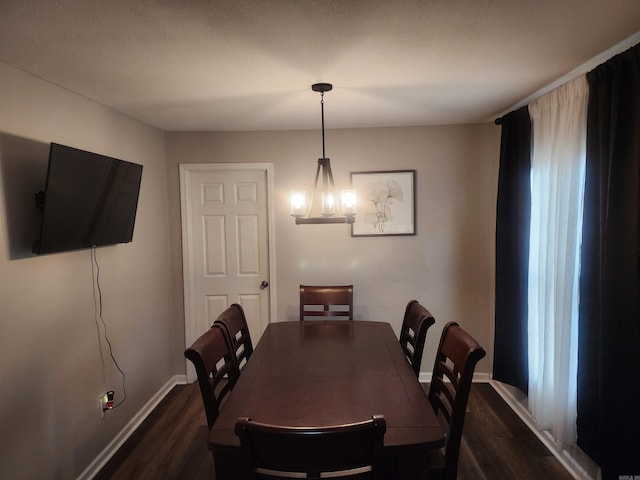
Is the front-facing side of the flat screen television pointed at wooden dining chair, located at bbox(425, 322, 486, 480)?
yes

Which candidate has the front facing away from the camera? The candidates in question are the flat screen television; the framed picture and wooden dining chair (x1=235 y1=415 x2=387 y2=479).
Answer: the wooden dining chair

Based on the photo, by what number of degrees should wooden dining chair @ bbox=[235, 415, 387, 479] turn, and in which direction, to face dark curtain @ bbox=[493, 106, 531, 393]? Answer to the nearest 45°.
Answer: approximately 45° to its right

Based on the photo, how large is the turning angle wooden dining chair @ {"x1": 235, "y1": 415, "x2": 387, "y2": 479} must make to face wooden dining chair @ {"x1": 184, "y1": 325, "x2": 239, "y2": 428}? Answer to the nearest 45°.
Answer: approximately 45° to its left

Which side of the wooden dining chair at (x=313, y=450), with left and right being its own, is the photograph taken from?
back

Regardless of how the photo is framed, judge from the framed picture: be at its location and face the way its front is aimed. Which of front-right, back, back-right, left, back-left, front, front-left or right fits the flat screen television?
front-right

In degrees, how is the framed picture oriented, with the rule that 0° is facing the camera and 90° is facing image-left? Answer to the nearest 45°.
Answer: approximately 0°

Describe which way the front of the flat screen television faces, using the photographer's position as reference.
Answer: facing the viewer and to the right of the viewer

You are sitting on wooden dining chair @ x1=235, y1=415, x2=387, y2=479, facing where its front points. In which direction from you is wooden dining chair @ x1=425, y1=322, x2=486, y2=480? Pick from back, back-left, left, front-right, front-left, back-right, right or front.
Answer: front-right

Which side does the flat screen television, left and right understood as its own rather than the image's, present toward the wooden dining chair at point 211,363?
front

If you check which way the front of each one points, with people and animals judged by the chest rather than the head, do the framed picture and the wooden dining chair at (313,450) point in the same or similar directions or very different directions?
very different directions

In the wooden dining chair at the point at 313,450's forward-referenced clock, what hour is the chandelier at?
The chandelier is roughly at 12 o'clock from the wooden dining chair.

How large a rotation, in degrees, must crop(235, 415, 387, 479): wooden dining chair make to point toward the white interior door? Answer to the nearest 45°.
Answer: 0° — it already faces it

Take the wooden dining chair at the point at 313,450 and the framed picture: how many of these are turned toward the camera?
1

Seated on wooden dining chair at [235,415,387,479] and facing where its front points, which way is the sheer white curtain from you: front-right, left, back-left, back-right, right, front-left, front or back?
front-right

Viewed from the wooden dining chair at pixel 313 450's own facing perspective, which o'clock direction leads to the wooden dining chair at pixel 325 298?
the wooden dining chair at pixel 325 298 is roughly at 12 o'clock from the wooden dining chair at pixel 313 450.

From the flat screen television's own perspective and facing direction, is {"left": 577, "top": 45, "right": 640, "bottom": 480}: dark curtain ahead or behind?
ahead
